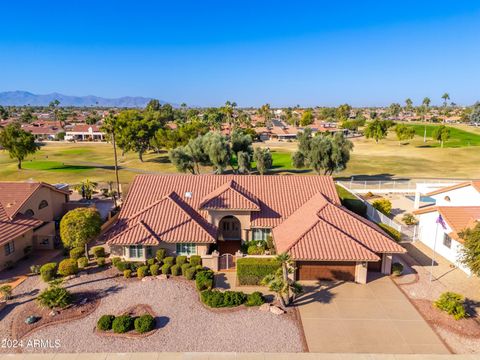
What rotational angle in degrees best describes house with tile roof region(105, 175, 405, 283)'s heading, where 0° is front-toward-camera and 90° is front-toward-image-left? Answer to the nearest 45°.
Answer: approximately 0°

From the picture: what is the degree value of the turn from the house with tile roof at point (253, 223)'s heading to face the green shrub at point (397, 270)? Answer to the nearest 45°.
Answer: approximately 90° to its left

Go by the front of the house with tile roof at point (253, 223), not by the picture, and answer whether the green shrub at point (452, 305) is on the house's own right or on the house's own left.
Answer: on the house's own left

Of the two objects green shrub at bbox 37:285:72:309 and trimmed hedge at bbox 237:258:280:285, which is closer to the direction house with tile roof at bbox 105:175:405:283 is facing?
the trimmed hedge

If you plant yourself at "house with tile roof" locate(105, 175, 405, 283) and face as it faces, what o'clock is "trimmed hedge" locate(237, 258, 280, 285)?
The trimmed hedge is roughly at 12 o'clock from the house with tile roof.

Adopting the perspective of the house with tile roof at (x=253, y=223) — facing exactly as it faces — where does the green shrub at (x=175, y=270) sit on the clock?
The green shrub is roughly at 2 o'clock from the house with tile roof.

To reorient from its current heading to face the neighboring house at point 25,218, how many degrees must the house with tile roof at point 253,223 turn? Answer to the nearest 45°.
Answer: approximately 90° to its right

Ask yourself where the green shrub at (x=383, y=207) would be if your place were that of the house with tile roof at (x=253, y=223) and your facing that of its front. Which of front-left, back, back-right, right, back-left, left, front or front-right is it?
back-left

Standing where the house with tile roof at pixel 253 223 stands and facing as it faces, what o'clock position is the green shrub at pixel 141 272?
The green shrub is roughly at 2 o'clock from the house with tile roof.

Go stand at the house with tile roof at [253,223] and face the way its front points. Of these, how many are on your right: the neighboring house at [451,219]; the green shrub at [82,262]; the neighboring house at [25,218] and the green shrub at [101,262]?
3

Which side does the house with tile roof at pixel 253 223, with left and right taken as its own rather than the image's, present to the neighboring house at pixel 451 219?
left

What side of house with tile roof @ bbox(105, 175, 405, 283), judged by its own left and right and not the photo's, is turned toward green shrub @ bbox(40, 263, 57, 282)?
right

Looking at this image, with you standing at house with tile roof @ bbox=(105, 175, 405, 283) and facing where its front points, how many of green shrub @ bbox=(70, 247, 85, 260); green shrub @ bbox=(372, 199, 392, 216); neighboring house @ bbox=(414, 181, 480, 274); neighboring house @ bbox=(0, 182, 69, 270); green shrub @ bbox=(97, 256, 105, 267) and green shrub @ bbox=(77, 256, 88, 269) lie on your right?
4

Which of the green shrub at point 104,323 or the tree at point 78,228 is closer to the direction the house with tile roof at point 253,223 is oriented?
the green shrub

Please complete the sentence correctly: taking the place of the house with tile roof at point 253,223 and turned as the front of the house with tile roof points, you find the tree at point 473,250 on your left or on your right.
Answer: on your left

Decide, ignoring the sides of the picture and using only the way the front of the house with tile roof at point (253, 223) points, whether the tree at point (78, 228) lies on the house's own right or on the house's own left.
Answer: on the house's own right

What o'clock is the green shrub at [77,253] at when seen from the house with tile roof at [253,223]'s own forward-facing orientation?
The green shrub is roughly at 3 o'clock from the house with tile roof.

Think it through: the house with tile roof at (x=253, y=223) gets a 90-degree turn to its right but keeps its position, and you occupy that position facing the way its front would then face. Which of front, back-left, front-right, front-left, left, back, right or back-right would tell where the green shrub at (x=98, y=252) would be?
front
